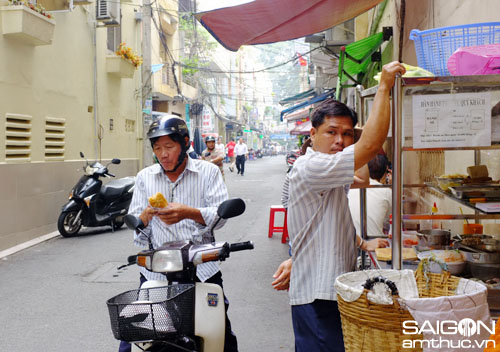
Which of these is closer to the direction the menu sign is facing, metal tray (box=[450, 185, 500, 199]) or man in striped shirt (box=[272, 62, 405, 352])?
the man in striped shirt

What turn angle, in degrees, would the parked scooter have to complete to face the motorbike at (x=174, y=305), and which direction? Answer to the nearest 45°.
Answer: approximately 45° to its left

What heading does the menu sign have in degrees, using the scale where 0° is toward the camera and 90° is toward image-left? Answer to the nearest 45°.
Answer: approximately 0°

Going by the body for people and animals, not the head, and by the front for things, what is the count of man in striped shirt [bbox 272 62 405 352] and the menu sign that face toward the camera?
1

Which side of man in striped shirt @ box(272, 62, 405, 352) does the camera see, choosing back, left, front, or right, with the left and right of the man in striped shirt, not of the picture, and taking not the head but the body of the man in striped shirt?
right

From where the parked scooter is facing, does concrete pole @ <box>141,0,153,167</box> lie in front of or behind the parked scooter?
behind

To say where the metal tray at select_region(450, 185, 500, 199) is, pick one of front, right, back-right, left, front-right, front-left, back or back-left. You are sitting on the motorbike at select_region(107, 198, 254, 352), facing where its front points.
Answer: back-left

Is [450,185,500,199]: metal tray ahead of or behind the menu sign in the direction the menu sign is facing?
behind

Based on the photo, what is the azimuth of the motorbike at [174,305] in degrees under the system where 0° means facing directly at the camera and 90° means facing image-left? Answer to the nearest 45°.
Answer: approximately 45°

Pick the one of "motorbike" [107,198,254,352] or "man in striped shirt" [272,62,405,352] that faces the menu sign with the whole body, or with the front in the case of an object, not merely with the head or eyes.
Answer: the man in striped shirt
